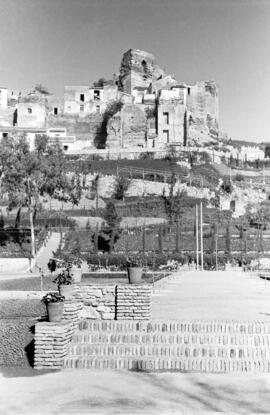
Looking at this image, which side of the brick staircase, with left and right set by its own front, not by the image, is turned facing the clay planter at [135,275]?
back

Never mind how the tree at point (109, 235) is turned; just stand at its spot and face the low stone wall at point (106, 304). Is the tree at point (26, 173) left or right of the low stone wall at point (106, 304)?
right

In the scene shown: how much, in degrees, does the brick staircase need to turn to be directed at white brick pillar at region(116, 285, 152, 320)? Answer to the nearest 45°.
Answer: approximately 135° to its right

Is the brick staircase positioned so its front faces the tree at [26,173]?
no

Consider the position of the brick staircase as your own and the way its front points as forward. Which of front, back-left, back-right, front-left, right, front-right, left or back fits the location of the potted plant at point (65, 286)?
back-right

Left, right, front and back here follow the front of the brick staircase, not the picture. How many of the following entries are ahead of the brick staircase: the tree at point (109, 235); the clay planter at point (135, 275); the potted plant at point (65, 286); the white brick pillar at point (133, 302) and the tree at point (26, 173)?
0

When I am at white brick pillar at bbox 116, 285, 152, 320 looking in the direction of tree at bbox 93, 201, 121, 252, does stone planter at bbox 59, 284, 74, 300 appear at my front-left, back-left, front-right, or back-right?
front-left

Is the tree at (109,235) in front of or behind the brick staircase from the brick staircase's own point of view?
behind

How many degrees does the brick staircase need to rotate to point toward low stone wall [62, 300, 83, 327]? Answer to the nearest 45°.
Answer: approximately 135° to its right

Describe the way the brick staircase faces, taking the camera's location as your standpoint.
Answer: facing the viewer

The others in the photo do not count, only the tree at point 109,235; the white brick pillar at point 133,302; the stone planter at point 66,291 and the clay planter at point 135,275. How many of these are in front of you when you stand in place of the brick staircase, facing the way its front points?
0

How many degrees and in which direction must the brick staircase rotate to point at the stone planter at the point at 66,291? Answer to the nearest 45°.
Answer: approximately 135° to its right

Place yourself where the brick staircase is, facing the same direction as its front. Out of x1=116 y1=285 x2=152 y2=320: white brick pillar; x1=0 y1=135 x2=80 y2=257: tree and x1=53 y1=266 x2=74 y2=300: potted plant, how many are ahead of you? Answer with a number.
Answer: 0

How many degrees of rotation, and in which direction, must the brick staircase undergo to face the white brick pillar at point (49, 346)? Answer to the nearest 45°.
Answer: approximately 90° to its right

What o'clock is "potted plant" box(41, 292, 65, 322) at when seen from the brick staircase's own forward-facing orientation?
The potted plant is roughly at 3 o'clock from the brick staircase.
